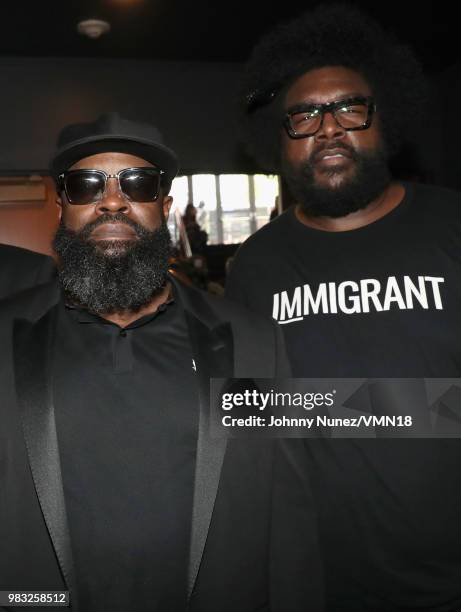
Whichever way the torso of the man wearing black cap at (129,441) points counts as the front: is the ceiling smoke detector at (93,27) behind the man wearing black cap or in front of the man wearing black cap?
behind

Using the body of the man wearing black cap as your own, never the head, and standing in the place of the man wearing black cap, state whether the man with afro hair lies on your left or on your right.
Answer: on your left

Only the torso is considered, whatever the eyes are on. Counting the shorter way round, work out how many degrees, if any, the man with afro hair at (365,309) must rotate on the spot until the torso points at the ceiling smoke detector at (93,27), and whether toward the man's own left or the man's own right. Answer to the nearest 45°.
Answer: approximately 135° to the man's own right

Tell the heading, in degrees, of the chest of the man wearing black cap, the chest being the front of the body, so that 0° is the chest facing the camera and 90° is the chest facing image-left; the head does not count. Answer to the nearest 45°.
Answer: approximately 0°

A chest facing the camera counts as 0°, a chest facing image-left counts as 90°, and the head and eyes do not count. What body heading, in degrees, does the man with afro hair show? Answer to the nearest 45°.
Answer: approximately 0°

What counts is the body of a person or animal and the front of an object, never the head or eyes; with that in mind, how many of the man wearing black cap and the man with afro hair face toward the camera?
2
